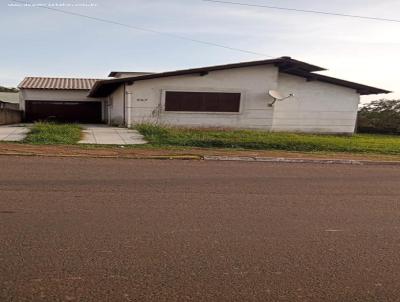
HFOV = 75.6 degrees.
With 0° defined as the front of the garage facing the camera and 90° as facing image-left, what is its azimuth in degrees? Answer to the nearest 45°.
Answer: approximately 0°

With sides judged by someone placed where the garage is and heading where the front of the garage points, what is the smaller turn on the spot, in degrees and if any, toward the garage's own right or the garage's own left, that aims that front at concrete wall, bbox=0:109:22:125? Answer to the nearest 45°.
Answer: approximately 45° to the garage's own right

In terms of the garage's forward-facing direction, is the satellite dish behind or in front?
in front

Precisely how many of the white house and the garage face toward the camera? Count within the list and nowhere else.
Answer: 2

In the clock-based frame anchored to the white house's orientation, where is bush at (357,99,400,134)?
The bush is roughly at 8 o'clock from the white house.

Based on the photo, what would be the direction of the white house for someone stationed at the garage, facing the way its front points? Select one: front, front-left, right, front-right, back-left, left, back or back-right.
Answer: front-left

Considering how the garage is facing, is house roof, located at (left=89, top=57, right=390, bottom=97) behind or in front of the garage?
in front

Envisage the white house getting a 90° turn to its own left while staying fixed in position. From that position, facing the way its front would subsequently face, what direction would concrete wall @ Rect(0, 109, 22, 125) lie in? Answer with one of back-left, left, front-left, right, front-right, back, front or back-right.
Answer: back

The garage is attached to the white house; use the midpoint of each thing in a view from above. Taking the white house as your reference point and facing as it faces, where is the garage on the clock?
The garage is roughly at 4 o'clock from the white house.
